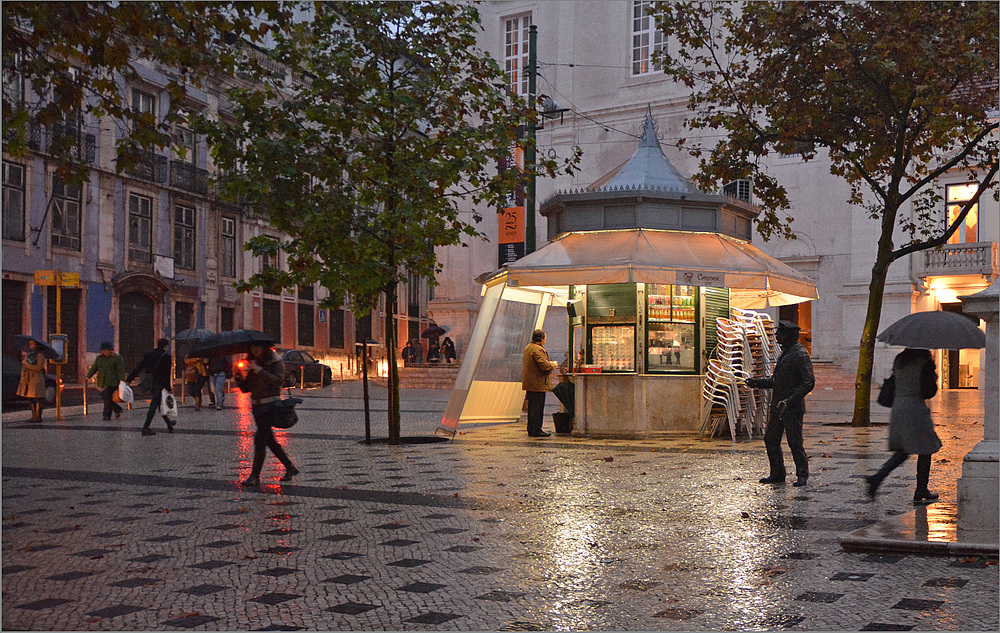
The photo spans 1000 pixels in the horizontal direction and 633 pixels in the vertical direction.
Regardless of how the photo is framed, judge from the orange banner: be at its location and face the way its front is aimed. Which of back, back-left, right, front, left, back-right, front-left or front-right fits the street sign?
right

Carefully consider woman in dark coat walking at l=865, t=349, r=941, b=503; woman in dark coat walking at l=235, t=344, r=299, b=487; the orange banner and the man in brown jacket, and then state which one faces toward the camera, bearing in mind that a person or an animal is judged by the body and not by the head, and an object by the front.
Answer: the orange banner

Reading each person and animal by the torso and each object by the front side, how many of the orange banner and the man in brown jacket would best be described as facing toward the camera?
1

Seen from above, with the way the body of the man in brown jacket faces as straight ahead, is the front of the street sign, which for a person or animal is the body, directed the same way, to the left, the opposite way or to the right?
to the right

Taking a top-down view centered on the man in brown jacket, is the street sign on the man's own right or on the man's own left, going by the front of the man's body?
on the man's own left

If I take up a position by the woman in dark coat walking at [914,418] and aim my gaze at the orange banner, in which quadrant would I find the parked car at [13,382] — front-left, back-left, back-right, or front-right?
front-left

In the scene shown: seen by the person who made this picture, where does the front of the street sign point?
facing the viewer

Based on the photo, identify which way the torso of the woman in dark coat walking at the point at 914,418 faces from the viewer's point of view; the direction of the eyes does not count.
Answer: to the viewer's right

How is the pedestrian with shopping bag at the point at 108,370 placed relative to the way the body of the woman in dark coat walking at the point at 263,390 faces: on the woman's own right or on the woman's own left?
on the woman's own right

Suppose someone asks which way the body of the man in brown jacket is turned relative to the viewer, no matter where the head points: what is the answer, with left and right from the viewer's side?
facing away from the viewer and to the right of the viewer
